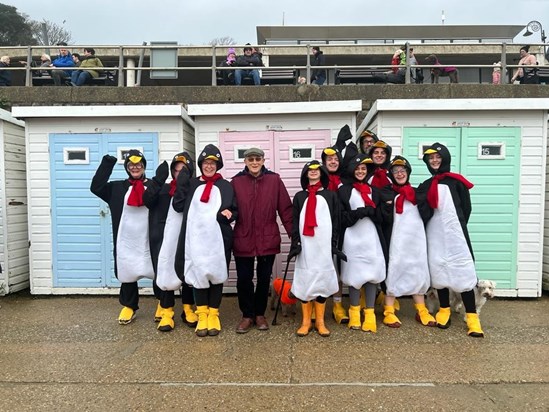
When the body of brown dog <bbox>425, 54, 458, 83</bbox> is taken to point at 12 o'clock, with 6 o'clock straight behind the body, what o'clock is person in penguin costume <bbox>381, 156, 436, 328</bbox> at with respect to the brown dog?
The person in penguin costume is roughly at 9 o'clock from the brown dog.

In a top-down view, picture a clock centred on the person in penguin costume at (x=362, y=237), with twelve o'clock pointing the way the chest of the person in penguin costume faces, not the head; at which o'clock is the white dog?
The white dog is roughly at 8 o'clock from the person in penguin costume.

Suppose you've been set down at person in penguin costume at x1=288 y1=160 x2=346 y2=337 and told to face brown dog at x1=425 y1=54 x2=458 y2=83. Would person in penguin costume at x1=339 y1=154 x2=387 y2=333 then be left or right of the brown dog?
right

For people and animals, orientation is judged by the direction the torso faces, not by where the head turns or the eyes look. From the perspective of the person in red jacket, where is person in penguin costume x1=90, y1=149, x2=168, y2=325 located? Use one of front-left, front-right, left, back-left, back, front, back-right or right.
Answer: right

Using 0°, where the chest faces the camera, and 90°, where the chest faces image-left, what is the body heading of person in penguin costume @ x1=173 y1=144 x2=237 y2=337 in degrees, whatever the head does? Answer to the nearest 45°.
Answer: approximately 0°

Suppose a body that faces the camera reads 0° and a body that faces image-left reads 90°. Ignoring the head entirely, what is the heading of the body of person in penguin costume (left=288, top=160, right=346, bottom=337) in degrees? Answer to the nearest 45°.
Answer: approximately 0°

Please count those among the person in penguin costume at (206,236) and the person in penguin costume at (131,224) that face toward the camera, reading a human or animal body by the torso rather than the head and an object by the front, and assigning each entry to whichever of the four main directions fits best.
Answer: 2

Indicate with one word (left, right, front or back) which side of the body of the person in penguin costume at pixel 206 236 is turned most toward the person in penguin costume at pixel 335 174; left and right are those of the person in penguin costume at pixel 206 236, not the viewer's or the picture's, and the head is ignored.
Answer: left

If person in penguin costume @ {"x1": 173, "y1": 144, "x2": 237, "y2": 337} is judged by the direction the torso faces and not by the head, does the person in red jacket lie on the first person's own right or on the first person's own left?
on the first person's own left
